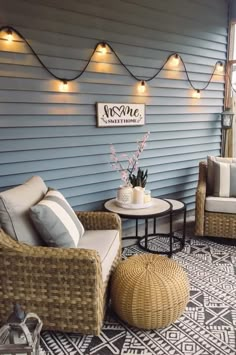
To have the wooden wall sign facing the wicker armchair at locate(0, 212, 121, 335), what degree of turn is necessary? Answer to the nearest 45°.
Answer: approximately 45° to its right

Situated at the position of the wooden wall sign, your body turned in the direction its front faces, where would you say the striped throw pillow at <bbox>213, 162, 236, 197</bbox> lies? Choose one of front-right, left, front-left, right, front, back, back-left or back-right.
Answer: front-left

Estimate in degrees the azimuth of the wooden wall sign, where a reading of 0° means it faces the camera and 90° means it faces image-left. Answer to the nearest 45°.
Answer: approximately 315°

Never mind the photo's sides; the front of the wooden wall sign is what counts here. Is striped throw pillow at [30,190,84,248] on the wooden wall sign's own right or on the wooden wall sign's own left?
on the wooden wall sign's own right

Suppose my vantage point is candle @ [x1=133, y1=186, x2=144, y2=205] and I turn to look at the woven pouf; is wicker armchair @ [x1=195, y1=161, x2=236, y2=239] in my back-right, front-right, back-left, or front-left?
back-left
